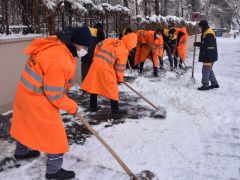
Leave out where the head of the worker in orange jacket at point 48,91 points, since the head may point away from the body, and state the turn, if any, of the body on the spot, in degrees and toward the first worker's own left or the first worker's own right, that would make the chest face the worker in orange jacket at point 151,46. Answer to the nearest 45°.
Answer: approximately 45° to the first worker's own left

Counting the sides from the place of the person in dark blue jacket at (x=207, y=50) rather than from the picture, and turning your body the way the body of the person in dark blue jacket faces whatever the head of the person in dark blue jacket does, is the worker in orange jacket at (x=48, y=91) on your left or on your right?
on your left

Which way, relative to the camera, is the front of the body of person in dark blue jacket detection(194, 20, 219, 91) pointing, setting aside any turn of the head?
to the viewer's left

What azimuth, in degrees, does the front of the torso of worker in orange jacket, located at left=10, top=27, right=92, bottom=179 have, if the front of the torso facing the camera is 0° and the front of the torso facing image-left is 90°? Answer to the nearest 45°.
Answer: approximately 270°

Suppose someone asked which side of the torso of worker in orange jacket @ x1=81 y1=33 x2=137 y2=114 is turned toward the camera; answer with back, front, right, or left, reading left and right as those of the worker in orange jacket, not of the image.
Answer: right

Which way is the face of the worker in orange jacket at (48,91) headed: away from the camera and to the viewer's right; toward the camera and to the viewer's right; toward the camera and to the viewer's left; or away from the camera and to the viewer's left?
toward the camera and to the viewer's right

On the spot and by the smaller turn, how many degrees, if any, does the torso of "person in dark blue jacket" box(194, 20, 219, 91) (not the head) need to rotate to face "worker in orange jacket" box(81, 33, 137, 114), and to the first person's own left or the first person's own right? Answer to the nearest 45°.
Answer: approximately 45° to the first person's own left

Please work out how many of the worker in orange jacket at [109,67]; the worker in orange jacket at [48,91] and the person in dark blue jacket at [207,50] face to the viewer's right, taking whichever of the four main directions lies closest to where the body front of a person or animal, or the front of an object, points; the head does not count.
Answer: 2

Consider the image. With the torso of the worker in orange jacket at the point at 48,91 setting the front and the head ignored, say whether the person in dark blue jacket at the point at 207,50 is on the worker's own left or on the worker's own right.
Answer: on the worker's own left

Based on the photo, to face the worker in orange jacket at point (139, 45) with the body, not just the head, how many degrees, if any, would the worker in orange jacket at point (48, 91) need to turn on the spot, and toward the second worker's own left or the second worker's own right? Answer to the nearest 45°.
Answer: approximately 90° to the second worker's own left
